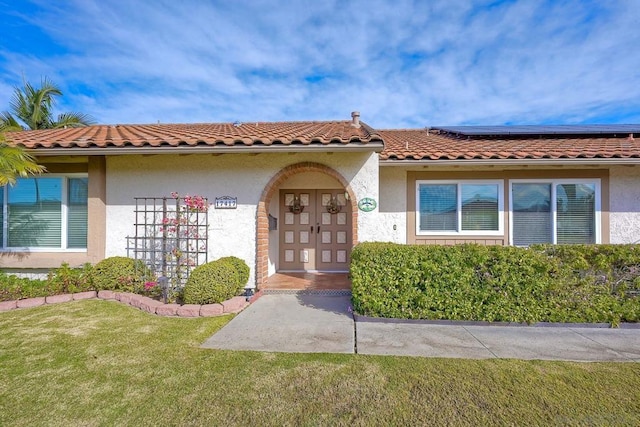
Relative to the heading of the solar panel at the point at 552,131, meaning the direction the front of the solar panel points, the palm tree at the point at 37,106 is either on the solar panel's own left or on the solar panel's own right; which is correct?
on the solar panel's own right

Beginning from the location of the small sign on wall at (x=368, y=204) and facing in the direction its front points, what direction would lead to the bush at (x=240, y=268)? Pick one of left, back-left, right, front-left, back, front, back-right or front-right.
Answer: right

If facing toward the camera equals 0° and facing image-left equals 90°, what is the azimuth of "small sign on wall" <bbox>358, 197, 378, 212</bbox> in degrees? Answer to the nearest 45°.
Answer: approximately 0°

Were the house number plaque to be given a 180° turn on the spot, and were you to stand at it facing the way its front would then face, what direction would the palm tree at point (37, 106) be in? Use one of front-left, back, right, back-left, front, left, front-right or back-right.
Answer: front-left

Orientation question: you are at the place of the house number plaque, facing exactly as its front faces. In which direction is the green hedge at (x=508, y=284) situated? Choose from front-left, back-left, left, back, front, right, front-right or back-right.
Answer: front-left

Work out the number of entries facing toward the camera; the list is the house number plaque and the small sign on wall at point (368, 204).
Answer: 2

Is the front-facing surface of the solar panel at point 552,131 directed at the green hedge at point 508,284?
yes

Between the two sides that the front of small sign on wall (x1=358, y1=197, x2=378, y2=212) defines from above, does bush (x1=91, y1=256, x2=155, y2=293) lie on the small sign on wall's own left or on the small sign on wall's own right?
on the small sign on wall's own right

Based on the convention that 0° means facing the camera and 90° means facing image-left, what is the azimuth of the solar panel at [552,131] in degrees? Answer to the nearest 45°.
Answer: approximately 0°

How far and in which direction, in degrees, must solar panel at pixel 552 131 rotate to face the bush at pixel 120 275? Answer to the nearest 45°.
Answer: approximately 45° to its right

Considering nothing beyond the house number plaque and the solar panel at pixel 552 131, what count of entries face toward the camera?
2

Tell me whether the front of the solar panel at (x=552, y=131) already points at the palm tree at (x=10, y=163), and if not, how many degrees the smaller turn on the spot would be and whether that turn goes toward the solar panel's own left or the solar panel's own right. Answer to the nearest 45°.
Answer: approximately 45° to the solar panel's own right

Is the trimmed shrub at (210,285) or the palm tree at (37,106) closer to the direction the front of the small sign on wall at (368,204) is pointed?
the trimmed shrub

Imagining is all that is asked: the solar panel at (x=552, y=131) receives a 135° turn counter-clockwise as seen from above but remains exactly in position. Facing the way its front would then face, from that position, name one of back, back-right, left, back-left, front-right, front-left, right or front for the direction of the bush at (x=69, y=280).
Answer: back

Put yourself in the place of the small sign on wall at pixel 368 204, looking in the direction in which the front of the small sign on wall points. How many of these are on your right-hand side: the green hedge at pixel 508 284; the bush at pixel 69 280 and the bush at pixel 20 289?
2
